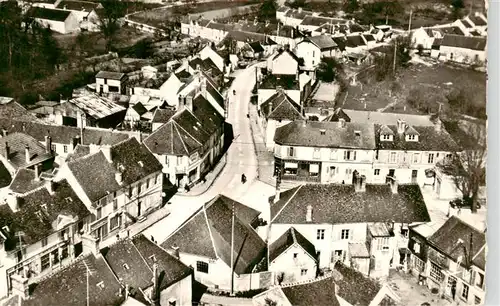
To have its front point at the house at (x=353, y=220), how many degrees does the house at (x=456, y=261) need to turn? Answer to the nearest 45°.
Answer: approximately 45° to its right

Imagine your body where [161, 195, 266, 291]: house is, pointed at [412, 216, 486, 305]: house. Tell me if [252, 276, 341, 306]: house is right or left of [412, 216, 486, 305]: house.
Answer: right

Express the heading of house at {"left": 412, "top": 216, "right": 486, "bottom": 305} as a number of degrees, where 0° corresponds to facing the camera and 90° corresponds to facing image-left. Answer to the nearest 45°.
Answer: approximately 45°

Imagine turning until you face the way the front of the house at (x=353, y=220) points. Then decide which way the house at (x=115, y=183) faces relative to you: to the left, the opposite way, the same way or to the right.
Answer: to the left

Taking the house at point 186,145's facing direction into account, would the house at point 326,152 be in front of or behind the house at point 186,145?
in front

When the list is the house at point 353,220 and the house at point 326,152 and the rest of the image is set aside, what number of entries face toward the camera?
2

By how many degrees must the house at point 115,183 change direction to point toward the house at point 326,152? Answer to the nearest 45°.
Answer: approximately 45° to its left

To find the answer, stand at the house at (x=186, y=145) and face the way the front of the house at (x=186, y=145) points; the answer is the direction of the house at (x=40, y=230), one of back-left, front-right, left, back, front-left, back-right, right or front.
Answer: right

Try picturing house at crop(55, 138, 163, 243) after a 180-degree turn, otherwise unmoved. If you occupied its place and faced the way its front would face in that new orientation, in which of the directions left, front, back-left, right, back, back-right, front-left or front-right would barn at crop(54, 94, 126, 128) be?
front-right

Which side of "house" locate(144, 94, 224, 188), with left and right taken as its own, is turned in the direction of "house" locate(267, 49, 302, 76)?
left

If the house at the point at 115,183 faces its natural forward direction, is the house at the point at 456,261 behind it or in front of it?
in front

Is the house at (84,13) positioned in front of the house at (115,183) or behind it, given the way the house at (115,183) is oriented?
behind

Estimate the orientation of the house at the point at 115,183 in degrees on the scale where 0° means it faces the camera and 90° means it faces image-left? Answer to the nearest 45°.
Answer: approximately 315°

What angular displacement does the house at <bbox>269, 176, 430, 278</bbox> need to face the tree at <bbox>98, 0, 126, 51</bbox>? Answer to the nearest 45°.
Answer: approximately 135° to its right

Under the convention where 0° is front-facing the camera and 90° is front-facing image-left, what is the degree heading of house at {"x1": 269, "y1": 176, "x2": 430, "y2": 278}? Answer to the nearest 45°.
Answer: approximately 0°

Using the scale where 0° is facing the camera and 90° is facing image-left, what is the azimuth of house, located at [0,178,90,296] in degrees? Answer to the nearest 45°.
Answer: approximately 315°
